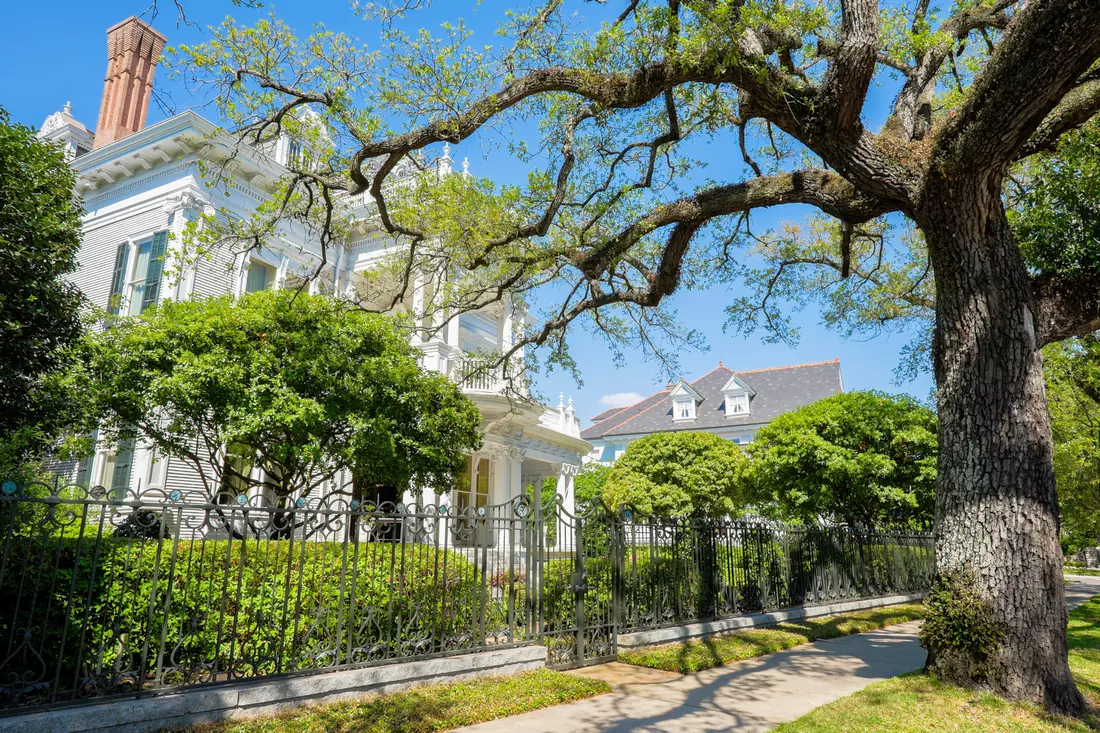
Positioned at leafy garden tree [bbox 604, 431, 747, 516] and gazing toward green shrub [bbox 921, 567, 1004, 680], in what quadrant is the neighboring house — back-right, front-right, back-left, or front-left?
back-left

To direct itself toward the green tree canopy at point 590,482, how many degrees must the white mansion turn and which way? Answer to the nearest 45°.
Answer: approximately 90° to its left

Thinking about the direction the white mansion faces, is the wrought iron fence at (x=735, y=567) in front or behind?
in front

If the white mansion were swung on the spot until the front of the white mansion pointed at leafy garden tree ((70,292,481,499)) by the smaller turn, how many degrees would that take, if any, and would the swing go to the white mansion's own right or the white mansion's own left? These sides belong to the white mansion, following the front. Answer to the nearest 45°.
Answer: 0° — it already faces it

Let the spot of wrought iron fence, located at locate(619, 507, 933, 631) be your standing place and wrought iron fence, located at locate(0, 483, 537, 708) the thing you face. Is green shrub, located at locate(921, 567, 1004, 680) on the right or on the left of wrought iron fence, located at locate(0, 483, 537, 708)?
left

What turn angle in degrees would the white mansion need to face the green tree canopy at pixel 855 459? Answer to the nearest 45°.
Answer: approximately 45° to its left

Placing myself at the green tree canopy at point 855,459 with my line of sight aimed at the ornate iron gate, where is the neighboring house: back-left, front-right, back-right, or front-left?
back-right

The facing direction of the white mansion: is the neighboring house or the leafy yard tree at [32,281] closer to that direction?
the leafy yard tree

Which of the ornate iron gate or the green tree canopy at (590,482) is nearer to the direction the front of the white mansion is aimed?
the ornate iron gate

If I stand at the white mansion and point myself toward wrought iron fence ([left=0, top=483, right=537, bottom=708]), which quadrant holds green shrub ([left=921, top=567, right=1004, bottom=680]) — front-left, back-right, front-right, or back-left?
front-left

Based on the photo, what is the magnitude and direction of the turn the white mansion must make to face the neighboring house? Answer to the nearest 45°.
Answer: approximately 90° to its left

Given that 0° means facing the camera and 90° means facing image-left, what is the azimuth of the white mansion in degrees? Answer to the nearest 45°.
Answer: approximately 315°

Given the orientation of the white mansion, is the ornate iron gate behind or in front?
in front

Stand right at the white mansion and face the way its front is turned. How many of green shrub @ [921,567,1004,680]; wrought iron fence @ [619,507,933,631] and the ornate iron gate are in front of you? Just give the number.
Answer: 3

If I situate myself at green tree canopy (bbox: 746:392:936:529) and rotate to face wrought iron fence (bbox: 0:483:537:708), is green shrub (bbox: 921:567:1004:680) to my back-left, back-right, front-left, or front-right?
front-left
